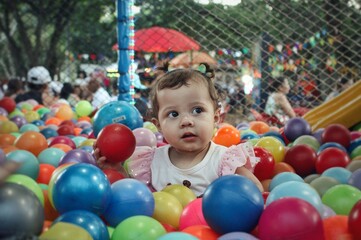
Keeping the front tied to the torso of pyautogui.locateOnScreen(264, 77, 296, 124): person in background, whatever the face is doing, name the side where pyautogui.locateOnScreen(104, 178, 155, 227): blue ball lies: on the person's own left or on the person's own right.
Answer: on the person's own right

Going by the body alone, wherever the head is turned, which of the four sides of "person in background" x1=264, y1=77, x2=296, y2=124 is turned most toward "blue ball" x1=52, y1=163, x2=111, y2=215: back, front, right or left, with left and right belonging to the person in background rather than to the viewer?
right

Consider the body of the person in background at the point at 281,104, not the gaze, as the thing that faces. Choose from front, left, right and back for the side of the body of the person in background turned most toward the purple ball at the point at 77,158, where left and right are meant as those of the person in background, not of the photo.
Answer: right

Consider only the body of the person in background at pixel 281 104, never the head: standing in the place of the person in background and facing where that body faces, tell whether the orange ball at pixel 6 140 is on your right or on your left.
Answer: on your right
